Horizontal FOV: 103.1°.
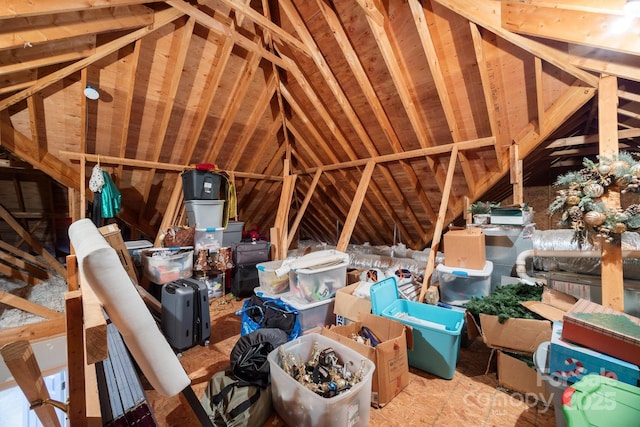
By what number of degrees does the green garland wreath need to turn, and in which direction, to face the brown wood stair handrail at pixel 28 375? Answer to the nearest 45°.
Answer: approximately 45° to its right

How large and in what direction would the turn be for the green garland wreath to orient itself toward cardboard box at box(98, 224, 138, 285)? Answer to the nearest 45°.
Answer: approximately 45° to its right

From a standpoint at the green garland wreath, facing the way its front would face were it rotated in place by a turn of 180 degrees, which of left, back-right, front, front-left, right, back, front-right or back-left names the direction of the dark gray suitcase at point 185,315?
back-left

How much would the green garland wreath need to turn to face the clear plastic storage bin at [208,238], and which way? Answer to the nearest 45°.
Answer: approximately 90° to its right

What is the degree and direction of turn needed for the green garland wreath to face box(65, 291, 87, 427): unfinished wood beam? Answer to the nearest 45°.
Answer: approximately 45° to its right

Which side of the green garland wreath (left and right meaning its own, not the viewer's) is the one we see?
front

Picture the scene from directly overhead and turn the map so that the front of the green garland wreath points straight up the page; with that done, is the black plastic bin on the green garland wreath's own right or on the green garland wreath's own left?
on the green garland wreath's own right

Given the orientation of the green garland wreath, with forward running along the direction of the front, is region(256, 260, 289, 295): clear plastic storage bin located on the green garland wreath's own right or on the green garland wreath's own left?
on the green garland wreath's own right

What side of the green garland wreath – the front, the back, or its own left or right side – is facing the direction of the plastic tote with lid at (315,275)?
right

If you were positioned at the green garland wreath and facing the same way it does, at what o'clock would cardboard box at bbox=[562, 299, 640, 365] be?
The cardboard box is roughly at 12 o'clock from the green garland wreath.

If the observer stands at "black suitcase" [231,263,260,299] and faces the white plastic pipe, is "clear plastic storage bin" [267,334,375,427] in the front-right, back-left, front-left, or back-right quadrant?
front-right

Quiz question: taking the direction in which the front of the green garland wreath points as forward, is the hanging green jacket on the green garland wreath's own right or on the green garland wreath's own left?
on the green garland wreath's own right

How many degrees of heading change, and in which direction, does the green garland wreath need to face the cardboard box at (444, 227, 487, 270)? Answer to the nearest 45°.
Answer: approximately 90° to its right

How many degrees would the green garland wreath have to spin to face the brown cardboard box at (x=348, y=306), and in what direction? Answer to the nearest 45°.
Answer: approximately 45° to its right
